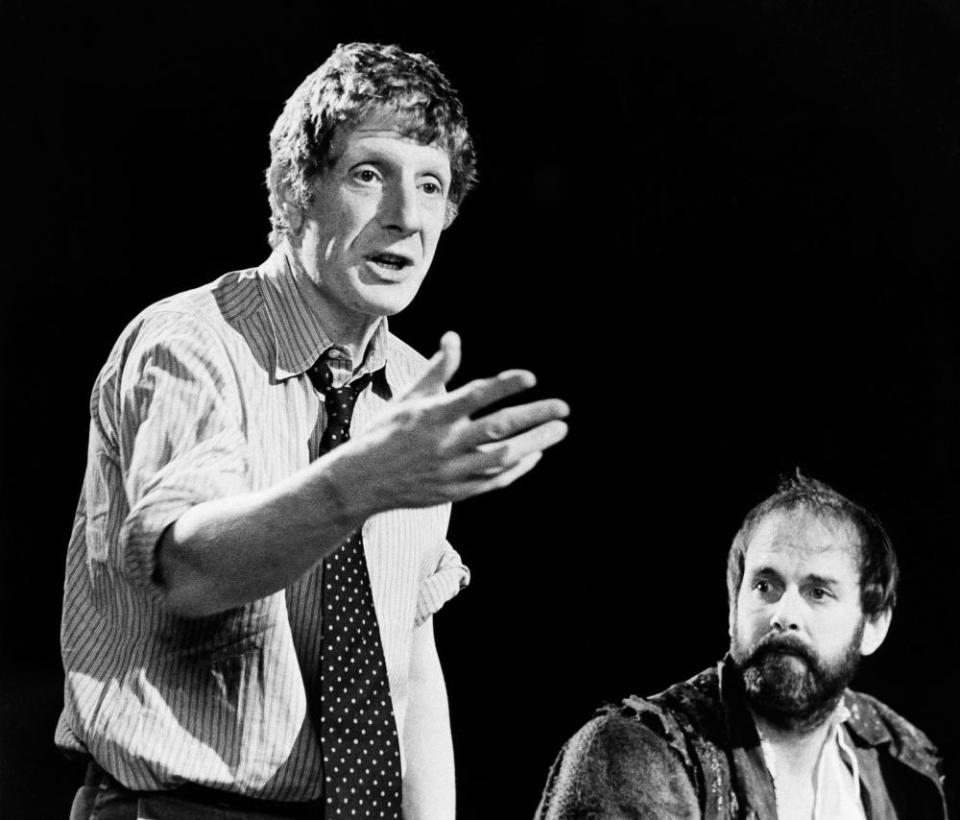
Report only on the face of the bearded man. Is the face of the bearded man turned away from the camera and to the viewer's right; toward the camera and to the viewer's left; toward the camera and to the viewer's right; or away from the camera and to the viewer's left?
toward the camera and to the viewer's left

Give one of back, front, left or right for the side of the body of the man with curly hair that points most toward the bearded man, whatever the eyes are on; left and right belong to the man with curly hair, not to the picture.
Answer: left

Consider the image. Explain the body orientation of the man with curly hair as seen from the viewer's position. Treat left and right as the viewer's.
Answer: facing the viewer and to the right of the viewer

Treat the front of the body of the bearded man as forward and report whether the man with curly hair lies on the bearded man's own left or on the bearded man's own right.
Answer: on the bearded man's own right

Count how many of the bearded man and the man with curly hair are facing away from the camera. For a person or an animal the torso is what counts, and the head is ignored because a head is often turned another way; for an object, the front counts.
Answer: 0
